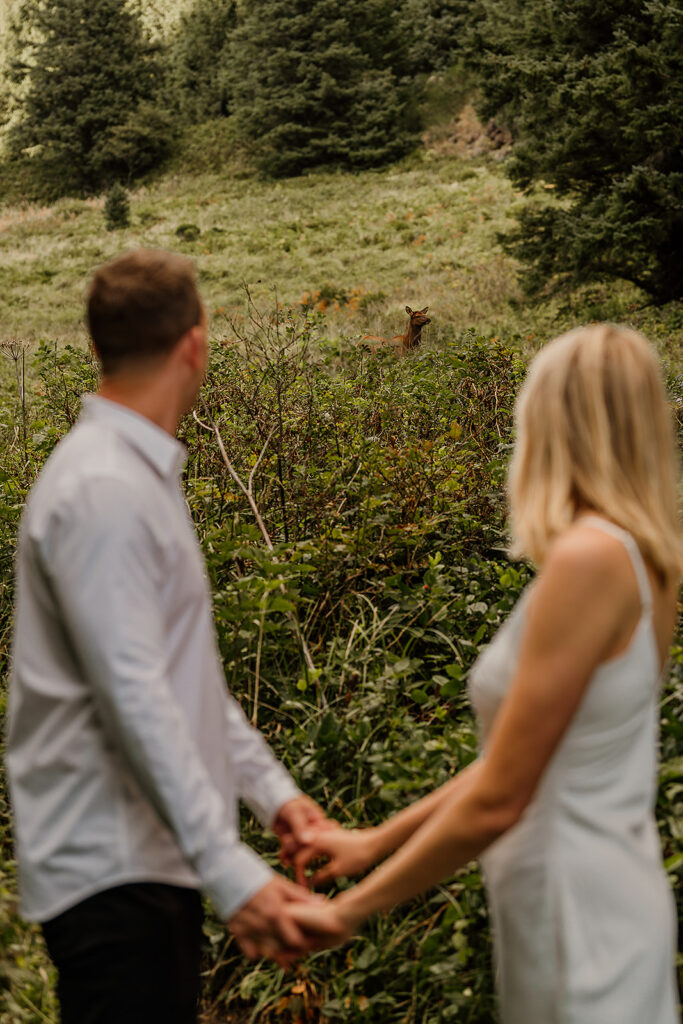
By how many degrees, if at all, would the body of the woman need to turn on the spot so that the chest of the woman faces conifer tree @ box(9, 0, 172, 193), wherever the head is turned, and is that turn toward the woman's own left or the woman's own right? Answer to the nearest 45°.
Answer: approximately 90° to the woman's own right

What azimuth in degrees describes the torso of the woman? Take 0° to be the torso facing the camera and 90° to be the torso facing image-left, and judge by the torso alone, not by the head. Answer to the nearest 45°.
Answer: approximately 90°

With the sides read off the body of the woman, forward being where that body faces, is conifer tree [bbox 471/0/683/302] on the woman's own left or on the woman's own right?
on the woman's own right

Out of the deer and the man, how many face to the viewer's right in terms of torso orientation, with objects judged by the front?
2

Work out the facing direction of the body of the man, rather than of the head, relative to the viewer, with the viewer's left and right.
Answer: facing to the right of the viewer

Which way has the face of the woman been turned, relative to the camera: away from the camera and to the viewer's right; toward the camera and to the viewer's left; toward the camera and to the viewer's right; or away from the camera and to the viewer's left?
away from the camera and to the viewer's left

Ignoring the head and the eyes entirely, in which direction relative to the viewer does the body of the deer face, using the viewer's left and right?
facing to the right of the viewer

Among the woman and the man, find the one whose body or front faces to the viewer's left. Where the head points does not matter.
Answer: the woman

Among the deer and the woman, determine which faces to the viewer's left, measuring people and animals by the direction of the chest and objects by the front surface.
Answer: the woman
